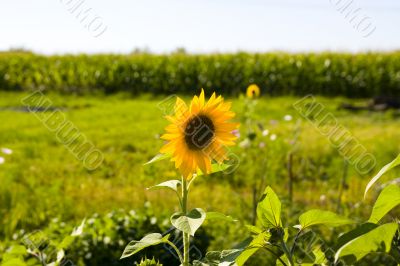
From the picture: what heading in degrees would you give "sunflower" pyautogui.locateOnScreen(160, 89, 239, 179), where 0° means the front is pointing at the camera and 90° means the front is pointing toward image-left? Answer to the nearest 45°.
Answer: approximately 0°
